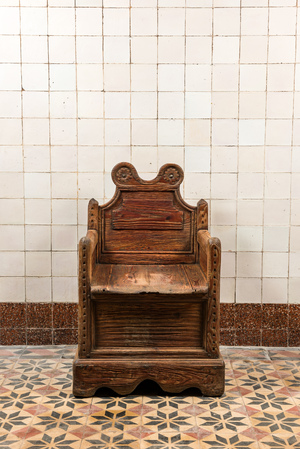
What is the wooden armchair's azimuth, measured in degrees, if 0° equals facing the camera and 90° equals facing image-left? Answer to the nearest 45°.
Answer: approximately 0°
